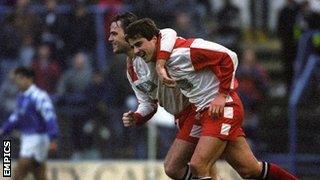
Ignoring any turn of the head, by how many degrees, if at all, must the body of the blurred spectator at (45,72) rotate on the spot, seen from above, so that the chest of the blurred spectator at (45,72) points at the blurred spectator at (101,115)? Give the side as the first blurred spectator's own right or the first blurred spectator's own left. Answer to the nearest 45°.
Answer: approximately 45° to the first blurred spectator's own left

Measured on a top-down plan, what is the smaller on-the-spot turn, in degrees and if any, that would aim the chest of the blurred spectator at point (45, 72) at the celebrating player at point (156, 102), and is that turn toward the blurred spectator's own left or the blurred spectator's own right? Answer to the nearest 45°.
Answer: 0° — they already face them

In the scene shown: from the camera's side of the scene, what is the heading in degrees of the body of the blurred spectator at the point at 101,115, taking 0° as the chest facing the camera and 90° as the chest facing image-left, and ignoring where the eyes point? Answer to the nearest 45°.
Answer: approximately 0°

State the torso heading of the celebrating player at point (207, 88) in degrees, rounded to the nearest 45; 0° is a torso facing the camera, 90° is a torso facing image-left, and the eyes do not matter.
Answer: approximately 45°

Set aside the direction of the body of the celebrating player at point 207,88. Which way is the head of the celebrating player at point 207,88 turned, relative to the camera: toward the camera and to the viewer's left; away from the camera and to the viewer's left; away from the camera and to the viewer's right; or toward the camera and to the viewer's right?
toward the camera and to the viewer's left

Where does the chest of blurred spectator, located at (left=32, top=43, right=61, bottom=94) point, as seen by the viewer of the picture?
toward the camera
